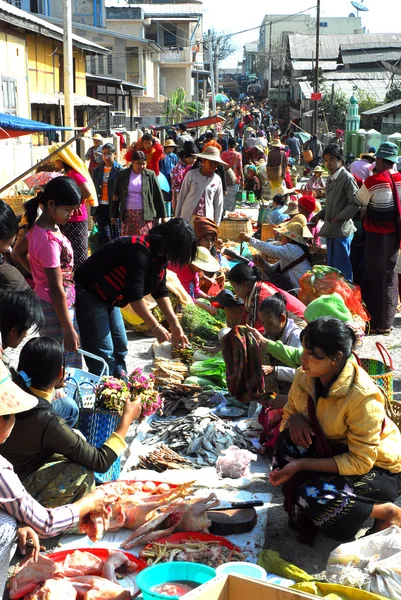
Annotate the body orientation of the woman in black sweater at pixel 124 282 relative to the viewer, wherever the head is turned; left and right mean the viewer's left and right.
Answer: facing to the right of the viewer

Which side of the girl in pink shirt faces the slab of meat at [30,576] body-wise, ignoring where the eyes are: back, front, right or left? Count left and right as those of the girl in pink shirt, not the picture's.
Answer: right

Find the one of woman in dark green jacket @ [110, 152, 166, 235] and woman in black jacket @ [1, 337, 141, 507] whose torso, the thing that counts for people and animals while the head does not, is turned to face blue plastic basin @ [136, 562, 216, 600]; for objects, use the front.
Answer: woman in dark green jacket @ [110, 152, 166, 235]

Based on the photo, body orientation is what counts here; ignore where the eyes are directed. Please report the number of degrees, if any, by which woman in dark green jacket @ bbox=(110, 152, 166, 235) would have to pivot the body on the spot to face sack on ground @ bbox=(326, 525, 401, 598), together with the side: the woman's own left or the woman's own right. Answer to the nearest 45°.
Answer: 0° — they already face it

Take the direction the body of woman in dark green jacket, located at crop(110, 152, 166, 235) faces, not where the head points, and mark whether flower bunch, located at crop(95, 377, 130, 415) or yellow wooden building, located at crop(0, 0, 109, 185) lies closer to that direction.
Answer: the flower bunch

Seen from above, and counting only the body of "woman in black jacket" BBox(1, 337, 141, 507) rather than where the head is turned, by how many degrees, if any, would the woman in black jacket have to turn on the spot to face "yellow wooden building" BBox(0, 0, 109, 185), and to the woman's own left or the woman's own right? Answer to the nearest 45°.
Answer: approximately 45° to the woman's own left

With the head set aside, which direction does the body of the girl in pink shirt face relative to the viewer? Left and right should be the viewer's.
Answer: facing to the right of the viewer

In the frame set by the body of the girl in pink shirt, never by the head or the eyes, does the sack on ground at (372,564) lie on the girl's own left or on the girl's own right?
on the girl's own right

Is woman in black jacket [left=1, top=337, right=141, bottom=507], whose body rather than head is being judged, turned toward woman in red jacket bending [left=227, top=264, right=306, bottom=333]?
yes

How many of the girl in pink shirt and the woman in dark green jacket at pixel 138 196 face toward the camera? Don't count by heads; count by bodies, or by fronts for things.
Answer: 1

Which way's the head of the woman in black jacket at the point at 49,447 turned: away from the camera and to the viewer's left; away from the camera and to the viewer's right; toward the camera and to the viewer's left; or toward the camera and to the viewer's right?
away from the camera and to the viewer's right

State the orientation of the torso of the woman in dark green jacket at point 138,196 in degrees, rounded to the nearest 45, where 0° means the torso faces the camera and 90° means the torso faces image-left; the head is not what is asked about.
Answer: approximately 0°

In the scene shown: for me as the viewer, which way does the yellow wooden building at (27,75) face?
facing the viewer and to the right of the viewer
